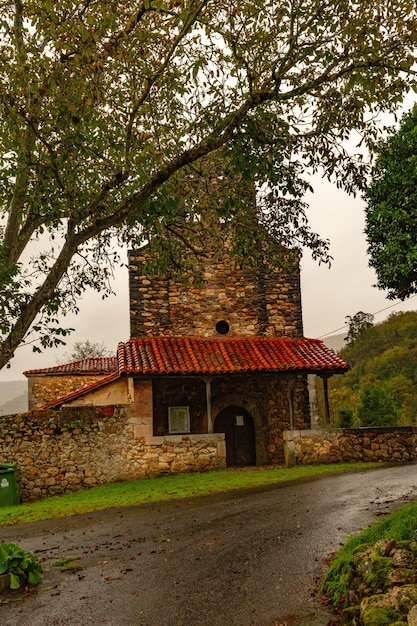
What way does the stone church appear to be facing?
toward the camera

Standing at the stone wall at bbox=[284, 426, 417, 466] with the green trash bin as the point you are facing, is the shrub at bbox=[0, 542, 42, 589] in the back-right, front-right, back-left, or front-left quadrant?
front-left

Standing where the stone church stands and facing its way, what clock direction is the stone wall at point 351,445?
The stone wall is roughly at 10 o'clock from the stone church.

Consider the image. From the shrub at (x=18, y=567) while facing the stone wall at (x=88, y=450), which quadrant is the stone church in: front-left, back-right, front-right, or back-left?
front-right

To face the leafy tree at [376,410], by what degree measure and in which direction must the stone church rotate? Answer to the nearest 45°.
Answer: approximately 135° to its left

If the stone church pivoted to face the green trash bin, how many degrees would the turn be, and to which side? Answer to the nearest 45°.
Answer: approximately 45° to its right

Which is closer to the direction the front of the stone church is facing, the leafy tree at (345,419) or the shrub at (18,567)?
the shrub

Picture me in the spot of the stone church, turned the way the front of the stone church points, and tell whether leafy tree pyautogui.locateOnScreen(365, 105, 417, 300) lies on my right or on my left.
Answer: on my left

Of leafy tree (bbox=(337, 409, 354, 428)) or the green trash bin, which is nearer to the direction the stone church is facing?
the green trash bin

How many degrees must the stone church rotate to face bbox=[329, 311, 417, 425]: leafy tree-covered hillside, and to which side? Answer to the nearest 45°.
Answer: approximately 135° to its left

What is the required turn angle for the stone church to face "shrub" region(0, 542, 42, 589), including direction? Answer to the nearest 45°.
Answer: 0° — it already faces it

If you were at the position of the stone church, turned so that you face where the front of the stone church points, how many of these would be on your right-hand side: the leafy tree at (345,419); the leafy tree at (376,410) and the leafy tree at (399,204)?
0

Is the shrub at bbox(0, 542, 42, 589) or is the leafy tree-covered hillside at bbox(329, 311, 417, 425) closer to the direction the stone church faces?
the shrub

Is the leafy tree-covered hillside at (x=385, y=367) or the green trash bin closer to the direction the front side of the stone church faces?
the green trash bin

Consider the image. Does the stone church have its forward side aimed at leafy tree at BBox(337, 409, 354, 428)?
no
